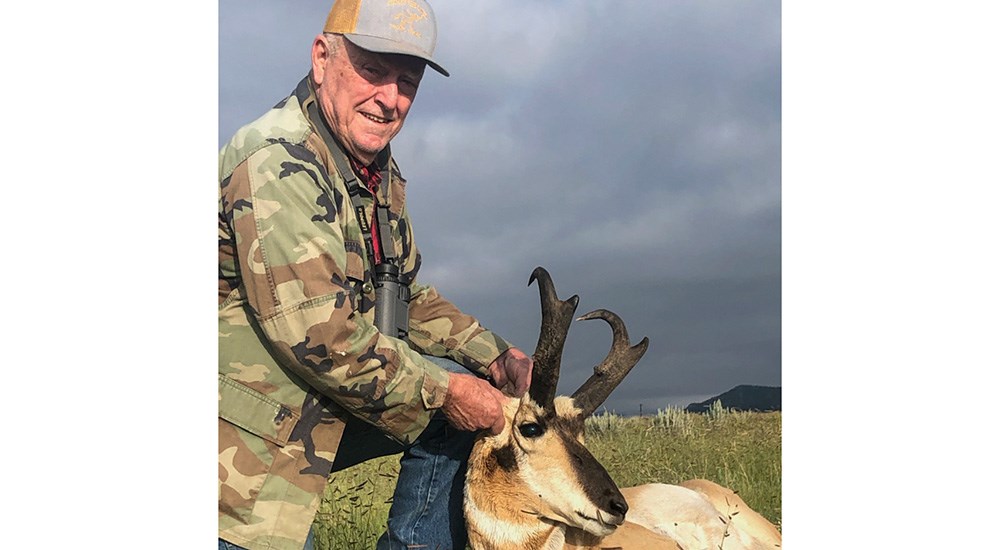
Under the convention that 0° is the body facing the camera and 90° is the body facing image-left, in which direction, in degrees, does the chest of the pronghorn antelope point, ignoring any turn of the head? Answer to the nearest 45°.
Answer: approximately 45°

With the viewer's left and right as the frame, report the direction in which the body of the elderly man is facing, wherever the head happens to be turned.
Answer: facing the viewer and to the right of the viewer
